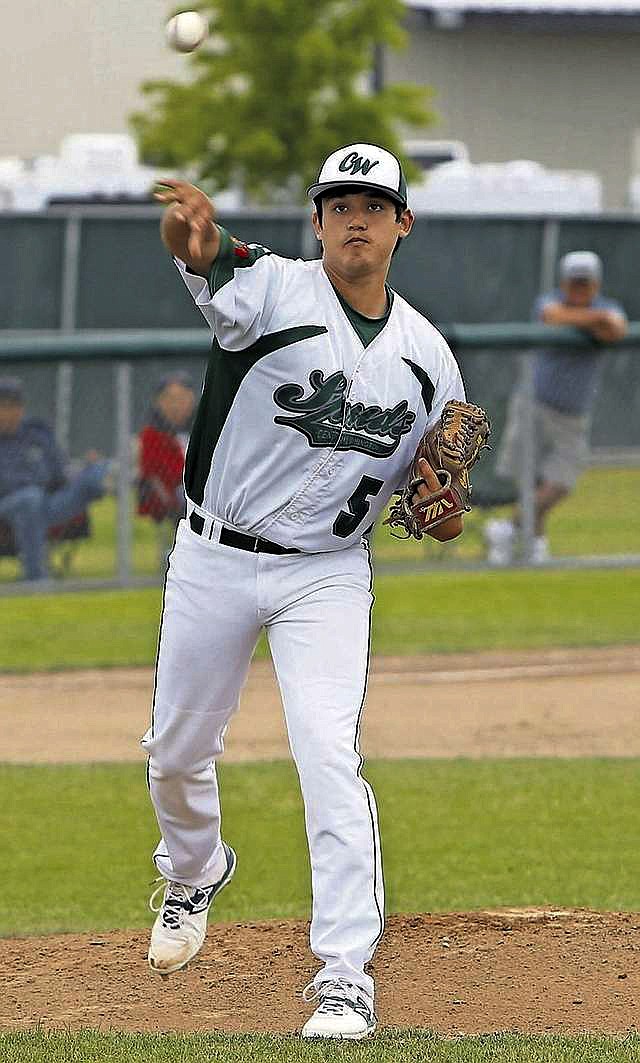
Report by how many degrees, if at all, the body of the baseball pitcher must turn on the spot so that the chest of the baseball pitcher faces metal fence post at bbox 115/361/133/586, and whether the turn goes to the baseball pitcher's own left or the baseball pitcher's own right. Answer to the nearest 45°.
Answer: approximately 180°

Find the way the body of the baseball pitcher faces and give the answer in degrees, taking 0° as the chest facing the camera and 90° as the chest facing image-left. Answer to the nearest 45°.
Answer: approximately 0°

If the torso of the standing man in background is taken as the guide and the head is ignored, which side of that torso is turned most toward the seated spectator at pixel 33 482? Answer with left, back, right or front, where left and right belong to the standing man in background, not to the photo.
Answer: right

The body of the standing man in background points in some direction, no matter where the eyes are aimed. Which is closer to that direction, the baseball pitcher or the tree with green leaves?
the baseball pitcher

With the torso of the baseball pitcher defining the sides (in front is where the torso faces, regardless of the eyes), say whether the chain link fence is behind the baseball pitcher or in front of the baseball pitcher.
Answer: behind

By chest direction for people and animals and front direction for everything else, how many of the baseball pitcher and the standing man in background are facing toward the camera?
2

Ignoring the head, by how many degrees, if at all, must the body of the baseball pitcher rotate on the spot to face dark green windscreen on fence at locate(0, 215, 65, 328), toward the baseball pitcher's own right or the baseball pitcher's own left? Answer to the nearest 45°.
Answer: approximately 180°
